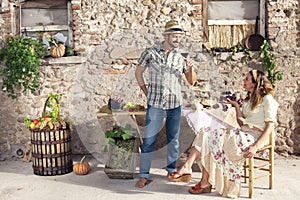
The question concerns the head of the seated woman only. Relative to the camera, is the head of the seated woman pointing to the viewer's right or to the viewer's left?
to the viewer's left

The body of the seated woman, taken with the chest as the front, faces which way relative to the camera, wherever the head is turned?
to the viewer's left

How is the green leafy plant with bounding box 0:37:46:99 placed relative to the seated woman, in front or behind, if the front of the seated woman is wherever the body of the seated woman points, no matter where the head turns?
in front

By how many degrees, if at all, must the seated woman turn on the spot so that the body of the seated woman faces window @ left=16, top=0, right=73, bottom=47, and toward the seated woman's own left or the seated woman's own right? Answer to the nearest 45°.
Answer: approximately 45° to the seated woman's own right

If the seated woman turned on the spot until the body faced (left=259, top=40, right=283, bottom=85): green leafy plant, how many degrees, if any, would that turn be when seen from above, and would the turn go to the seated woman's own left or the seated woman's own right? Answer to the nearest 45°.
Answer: approximately 90° to the seated woman's own right

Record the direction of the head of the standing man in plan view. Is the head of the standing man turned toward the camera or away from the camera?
toward the camera

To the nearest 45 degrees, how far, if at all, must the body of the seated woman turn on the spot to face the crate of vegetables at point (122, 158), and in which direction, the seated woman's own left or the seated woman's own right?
0° — they already face it

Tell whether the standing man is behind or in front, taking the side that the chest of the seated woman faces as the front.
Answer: in front

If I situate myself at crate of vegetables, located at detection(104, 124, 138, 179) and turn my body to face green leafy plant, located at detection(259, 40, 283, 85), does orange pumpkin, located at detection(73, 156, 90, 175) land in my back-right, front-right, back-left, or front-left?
back-left

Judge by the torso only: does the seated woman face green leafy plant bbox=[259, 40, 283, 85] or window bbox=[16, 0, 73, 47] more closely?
the window

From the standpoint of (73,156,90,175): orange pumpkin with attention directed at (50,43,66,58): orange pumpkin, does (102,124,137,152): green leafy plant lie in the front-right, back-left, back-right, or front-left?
back-right

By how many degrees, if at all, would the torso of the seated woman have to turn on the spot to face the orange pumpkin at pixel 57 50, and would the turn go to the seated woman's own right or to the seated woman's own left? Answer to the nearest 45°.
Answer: approximately 45° to the seated woman's own right

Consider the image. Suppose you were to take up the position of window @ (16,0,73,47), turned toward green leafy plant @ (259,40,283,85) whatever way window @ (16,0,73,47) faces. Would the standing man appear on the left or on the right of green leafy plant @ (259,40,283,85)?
right

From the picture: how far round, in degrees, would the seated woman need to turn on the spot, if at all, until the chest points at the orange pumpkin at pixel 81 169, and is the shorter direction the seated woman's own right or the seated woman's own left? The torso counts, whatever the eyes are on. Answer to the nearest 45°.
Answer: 0° — they already face it
